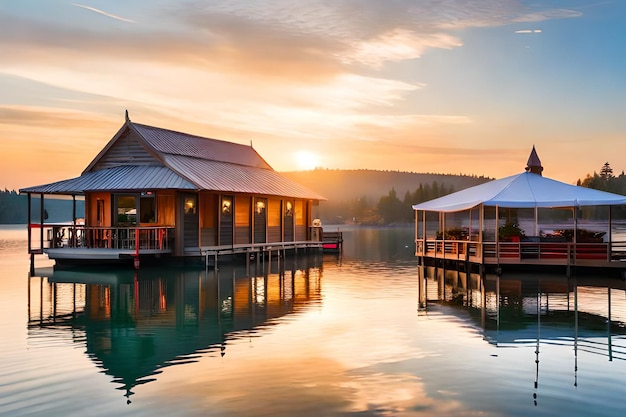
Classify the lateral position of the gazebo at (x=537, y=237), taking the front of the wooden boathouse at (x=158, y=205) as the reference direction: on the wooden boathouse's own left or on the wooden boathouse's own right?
on the wooden boathouse's own left

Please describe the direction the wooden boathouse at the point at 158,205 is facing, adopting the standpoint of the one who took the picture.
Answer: facing the viewer and to the left of the viewer
